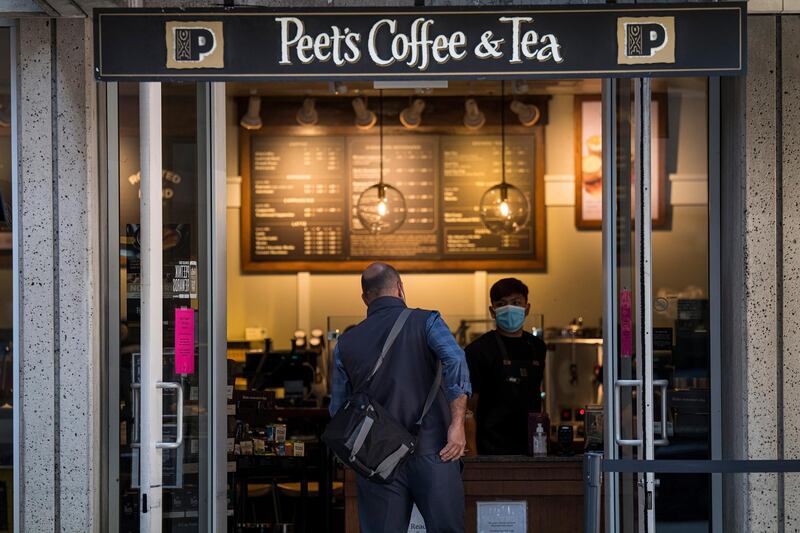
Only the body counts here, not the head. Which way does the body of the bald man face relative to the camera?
away from the camera

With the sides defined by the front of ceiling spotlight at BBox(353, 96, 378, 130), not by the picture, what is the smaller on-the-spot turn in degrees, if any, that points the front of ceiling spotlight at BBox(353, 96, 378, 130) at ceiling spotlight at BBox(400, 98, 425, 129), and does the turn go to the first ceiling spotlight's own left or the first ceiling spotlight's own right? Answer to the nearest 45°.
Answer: approximately 45° to the first ceiling spotlight's own right

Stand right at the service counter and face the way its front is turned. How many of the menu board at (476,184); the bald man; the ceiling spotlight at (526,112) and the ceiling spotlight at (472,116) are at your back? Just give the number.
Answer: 3

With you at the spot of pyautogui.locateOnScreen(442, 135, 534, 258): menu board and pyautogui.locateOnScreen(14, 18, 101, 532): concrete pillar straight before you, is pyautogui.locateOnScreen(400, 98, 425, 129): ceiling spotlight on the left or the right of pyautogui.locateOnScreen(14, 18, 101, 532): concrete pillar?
right

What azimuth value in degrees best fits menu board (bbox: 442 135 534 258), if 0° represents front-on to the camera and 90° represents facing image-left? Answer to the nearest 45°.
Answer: approximately 0°

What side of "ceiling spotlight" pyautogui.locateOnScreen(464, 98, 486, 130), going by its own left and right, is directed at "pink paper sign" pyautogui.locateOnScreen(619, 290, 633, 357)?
back

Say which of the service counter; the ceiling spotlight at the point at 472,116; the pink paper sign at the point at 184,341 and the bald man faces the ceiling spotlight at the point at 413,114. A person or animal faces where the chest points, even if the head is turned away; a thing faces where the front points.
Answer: the bald man

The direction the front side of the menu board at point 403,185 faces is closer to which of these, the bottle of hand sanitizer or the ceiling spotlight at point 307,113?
the bottle of hand sanitizer

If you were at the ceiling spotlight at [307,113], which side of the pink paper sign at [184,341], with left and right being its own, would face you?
back

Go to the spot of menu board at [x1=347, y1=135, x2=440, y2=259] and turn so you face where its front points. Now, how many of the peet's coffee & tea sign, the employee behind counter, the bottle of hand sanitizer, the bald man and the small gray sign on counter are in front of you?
5

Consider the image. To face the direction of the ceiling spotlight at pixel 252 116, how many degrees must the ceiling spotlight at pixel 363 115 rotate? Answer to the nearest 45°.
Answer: approximately 135° to its left

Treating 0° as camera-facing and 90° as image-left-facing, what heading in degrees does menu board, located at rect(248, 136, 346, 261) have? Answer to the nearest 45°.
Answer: approximately 0°
